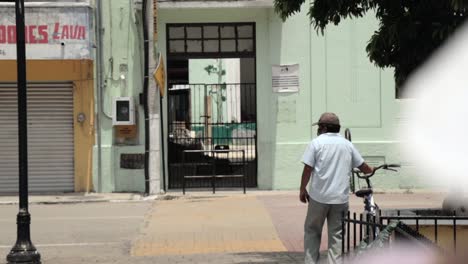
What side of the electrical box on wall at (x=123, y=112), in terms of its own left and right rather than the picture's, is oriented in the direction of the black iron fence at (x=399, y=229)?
front

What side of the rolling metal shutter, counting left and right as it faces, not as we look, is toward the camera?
front

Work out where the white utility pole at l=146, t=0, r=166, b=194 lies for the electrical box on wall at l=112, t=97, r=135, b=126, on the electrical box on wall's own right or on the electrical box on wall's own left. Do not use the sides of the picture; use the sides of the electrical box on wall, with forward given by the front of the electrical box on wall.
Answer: on the electrical box on wall's own left

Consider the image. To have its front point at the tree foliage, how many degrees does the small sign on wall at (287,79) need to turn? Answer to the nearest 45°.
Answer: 0° — it already faces it

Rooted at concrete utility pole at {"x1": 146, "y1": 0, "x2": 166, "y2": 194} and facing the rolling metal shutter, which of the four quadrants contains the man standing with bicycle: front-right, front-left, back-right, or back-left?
back-left

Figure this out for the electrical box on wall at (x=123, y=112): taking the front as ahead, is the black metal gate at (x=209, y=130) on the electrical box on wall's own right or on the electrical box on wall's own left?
on the electrical box on wall's own left

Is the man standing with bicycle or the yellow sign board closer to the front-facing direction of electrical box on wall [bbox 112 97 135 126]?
the man standing with bicycle

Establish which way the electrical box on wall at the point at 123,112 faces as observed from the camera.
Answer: facing the viewer

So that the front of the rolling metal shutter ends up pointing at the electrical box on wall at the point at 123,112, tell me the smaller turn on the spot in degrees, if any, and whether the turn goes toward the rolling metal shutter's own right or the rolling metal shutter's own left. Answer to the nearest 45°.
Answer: approximately 45° to the rolling metal shutter's own left

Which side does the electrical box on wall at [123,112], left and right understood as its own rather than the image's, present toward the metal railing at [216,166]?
left

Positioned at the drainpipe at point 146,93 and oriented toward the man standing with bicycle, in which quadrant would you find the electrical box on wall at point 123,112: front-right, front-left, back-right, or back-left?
back-right

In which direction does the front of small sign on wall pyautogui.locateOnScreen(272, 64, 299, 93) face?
toward the camera

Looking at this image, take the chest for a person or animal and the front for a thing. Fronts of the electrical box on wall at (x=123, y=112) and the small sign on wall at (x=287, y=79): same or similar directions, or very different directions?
same or similar directions

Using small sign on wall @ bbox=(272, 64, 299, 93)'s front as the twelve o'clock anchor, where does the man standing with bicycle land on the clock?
The man standing with bicycle is roughly at 12 o'clock from the small sign on wall.

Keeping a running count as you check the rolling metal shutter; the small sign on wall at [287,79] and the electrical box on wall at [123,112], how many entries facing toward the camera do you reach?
3
